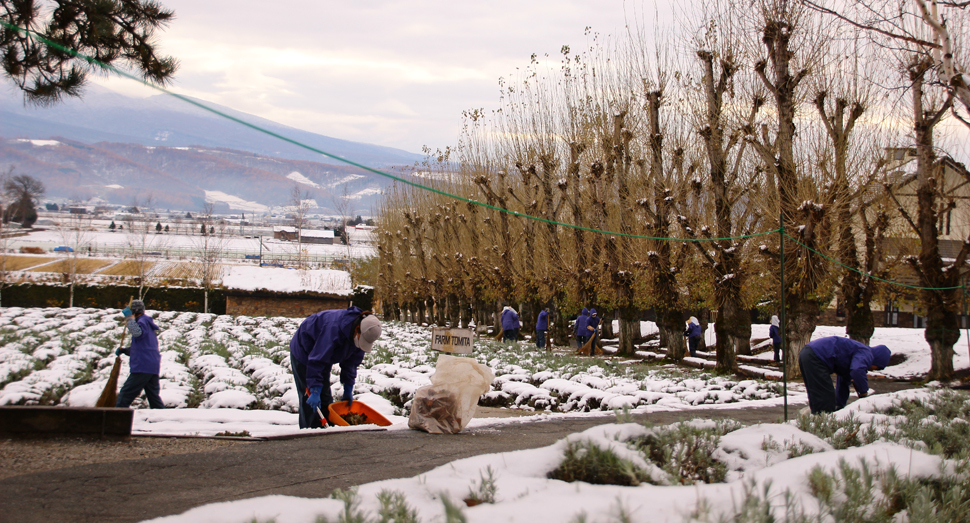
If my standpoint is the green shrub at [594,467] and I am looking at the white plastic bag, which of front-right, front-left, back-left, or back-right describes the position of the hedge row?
front-left

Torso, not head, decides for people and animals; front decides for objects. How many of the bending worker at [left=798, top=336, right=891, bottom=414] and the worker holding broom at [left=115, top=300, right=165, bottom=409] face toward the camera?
0

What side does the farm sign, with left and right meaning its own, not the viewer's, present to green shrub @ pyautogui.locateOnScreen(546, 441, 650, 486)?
front

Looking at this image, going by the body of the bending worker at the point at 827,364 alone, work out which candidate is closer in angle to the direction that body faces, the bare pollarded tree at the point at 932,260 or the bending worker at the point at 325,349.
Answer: the bare pollarded tree

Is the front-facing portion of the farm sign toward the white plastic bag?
yes

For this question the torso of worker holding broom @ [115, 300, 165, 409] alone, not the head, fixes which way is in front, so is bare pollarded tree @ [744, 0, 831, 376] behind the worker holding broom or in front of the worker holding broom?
behind

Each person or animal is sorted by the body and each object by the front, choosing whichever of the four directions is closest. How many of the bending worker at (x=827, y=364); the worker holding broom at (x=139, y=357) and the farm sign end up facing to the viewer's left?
1

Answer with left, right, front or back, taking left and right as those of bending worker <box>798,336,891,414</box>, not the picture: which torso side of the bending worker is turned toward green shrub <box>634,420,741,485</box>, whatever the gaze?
right

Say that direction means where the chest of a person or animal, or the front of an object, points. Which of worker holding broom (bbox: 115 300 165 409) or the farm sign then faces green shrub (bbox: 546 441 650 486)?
the farm sign

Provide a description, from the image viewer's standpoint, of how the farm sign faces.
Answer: facing the viewer

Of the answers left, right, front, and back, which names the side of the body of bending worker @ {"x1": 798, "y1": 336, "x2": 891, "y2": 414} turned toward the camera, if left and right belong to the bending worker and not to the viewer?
right

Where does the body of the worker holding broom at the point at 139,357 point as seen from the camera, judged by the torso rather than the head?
to the viewer's left

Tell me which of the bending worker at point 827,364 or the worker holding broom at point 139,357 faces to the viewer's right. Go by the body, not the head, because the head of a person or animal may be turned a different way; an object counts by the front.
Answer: the bending worker

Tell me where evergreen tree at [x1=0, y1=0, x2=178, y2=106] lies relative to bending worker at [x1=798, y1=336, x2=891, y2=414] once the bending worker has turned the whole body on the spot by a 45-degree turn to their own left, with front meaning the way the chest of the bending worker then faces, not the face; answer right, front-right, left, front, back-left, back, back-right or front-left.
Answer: back
